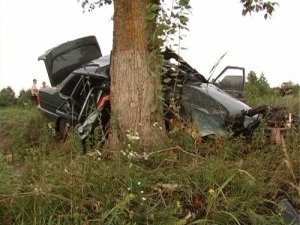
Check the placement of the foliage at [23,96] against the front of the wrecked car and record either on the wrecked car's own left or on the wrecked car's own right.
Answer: on the wrecked car's own left

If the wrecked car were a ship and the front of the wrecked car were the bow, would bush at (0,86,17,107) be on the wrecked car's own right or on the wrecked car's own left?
on the wrecked car's own left

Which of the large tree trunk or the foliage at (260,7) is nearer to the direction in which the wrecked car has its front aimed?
the foliage

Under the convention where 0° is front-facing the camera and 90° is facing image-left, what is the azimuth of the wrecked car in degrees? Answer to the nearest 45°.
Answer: approximately 270°

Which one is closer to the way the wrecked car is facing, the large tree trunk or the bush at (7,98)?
the large tree trunk

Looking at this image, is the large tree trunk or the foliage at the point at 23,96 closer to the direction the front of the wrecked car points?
the large tree trunk

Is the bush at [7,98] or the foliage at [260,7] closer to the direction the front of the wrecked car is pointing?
the foliage

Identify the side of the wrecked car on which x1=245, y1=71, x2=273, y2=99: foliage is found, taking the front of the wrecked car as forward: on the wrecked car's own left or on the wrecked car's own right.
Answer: on the wrecked car's own left
